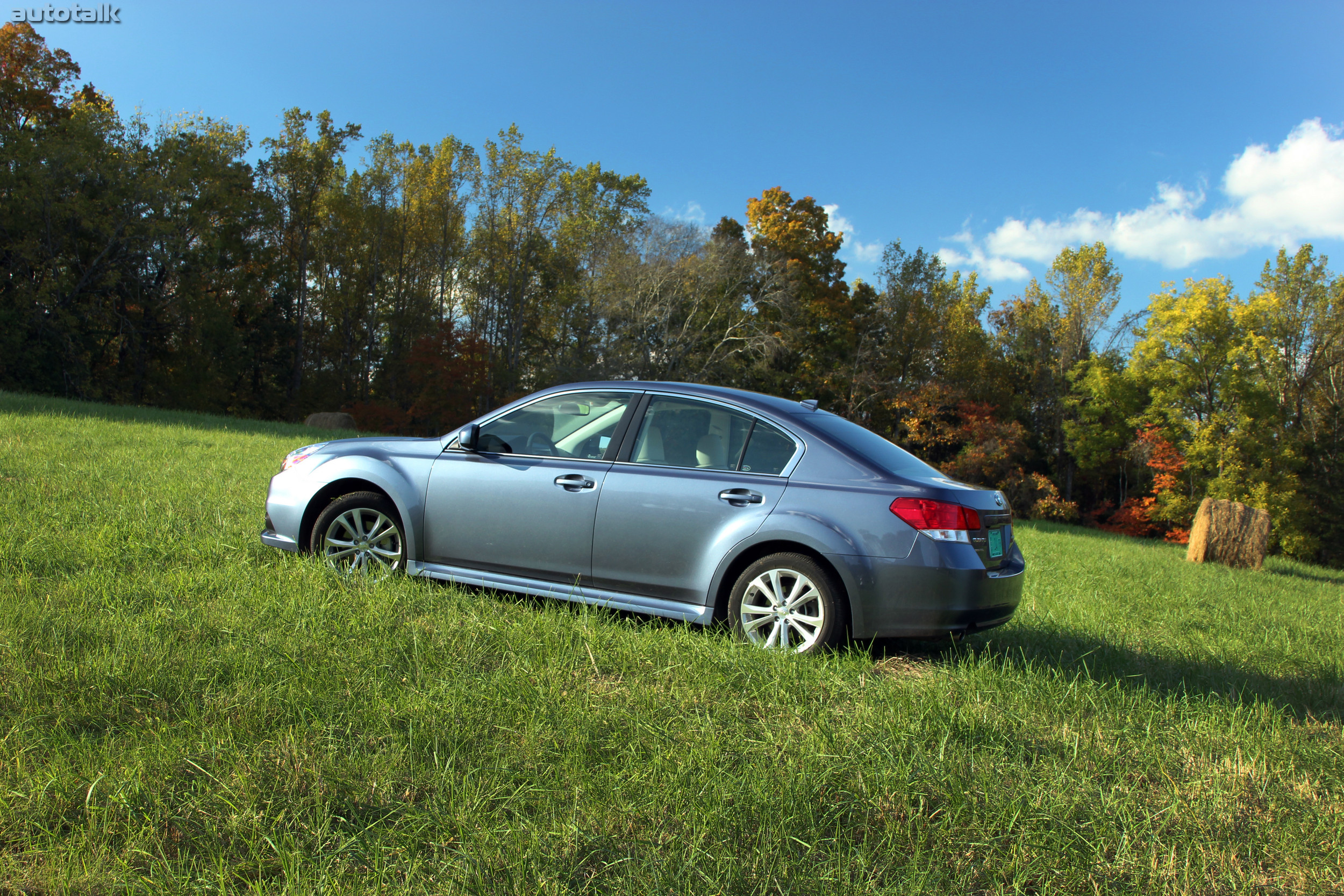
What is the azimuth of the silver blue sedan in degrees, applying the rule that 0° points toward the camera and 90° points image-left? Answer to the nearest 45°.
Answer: approximately 135°
